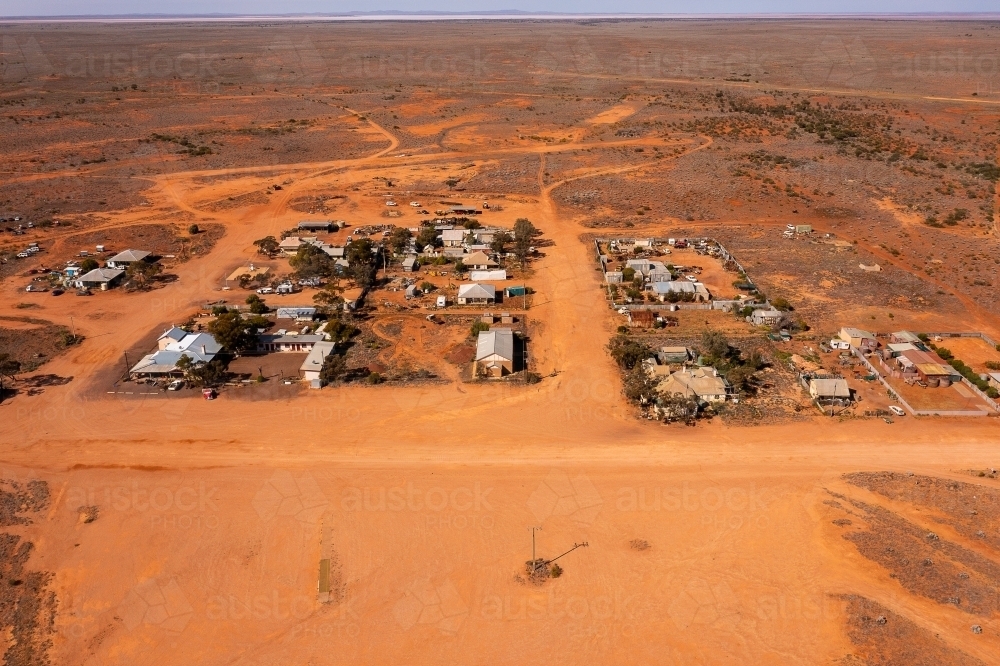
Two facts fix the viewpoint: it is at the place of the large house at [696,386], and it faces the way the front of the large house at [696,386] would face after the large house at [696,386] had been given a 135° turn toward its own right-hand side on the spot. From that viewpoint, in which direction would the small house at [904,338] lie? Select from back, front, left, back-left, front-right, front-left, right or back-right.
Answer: right

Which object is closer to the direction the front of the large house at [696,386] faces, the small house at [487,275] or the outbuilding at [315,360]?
the outbuilding

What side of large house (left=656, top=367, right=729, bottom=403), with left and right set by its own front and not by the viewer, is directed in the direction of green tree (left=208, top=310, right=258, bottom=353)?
right

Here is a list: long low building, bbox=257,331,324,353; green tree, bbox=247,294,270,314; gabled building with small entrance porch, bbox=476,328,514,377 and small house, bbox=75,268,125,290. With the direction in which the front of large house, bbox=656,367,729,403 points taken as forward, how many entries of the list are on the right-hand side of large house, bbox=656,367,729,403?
4

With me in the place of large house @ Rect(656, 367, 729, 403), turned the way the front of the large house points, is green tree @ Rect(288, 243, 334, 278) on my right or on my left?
on my right

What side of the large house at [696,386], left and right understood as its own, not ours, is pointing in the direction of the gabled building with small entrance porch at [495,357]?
right

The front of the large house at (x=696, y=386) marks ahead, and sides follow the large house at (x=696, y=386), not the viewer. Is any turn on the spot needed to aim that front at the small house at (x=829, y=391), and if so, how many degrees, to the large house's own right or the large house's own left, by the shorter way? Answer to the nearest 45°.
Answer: approximately 90° to the large house's own left

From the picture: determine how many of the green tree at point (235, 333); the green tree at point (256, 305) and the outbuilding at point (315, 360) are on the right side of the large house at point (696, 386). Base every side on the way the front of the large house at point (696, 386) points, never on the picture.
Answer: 3

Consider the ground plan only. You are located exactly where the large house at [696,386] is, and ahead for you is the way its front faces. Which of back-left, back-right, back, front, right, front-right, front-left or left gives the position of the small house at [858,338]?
back-left

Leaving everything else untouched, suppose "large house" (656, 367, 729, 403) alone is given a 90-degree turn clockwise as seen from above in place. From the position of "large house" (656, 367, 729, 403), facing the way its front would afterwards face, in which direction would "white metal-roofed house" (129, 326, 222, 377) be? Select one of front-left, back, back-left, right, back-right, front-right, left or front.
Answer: front

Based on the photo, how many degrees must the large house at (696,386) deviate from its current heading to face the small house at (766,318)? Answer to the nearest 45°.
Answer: approximately 180°

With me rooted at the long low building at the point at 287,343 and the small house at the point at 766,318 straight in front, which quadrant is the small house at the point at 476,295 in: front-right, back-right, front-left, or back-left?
front-left

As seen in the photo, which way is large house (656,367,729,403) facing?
toward the camera

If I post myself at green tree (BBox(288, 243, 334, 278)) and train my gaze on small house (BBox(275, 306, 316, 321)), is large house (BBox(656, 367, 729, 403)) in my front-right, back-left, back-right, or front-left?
front-left

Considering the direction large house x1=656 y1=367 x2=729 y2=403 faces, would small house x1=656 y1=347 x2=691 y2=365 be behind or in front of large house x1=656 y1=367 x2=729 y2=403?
behind

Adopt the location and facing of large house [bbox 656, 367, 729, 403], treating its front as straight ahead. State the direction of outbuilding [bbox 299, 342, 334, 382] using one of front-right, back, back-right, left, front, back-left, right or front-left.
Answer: right

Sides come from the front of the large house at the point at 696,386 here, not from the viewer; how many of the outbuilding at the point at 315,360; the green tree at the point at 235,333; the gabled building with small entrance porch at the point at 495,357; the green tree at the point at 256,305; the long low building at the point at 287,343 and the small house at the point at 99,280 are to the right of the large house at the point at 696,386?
6
